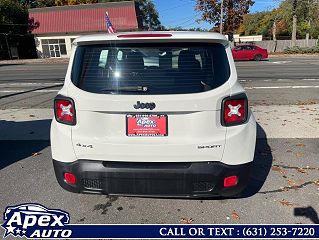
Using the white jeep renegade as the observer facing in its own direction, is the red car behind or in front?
in front

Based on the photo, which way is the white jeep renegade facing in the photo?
away from the camera

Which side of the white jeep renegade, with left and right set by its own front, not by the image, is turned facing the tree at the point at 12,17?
front

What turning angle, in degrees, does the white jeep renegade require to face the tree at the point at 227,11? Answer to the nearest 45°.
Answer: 0° — it already faces it

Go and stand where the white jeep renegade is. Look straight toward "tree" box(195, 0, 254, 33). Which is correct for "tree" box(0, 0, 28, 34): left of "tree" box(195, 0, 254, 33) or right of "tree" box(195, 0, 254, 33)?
left
